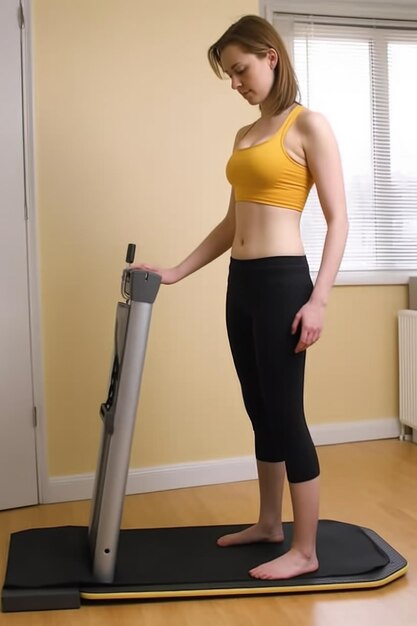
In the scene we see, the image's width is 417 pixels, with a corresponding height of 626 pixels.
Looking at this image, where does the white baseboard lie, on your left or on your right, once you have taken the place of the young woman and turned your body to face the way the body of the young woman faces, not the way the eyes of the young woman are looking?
on your right

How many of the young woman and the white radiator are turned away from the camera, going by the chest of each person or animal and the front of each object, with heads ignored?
0

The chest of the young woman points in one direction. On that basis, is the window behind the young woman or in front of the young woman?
behind

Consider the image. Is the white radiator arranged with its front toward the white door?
yes

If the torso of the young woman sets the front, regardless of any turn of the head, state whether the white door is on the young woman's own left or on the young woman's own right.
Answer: on the young woman's own right

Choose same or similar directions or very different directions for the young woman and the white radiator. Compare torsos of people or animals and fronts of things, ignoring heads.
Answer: same or similar directions

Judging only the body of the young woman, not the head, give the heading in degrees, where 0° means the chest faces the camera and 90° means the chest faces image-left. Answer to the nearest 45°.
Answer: approximately 45°

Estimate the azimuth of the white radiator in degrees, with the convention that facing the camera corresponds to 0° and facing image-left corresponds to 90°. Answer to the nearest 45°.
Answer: approximately 45°
